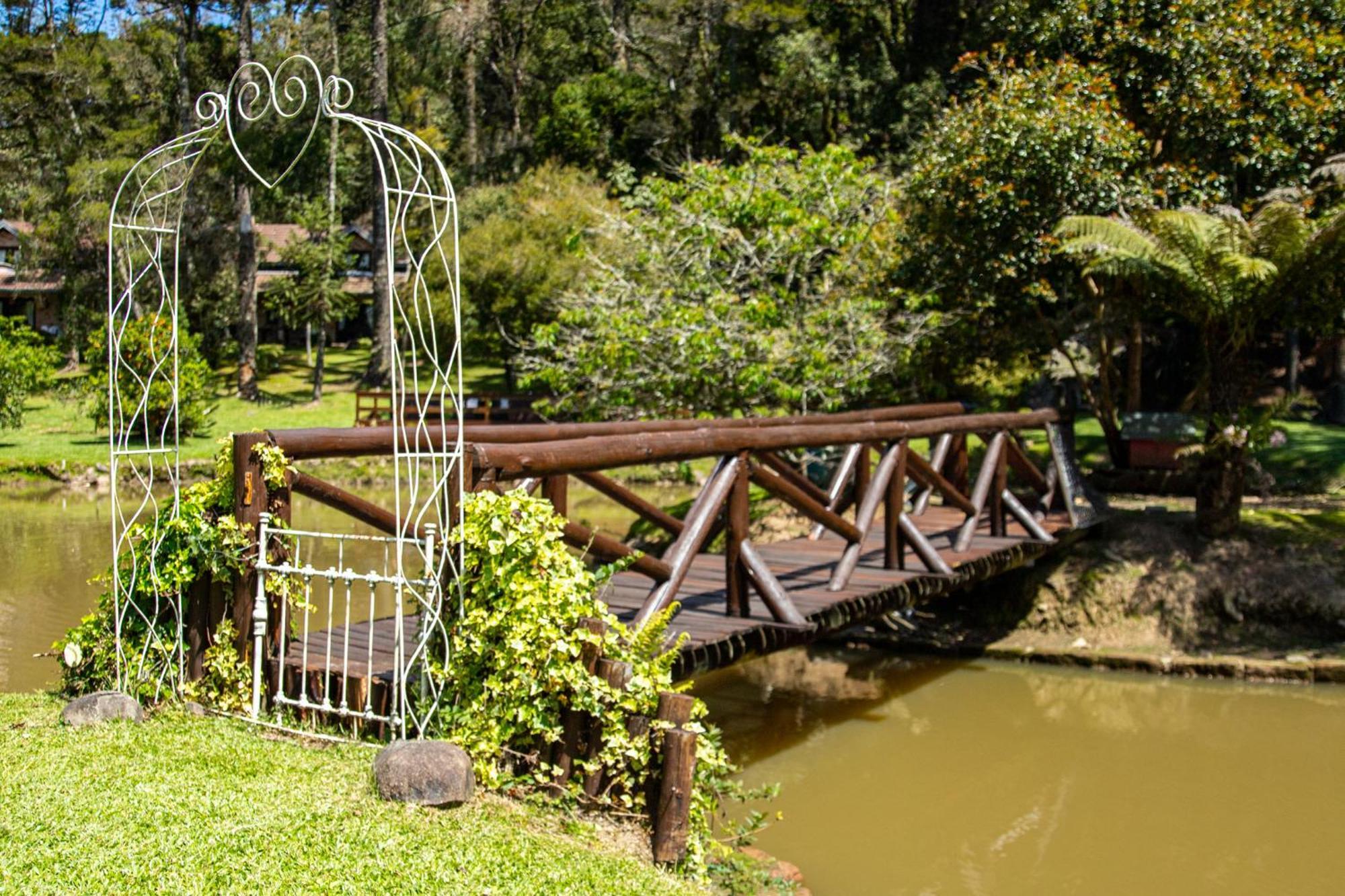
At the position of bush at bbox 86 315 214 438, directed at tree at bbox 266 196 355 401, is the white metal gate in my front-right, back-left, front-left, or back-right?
back-right

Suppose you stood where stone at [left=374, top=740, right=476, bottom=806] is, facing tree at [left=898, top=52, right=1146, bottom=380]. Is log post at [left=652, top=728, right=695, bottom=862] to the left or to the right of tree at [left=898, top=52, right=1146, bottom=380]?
right

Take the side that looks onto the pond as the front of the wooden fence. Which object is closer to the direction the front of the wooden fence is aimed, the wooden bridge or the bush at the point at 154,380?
the wooden bridge
